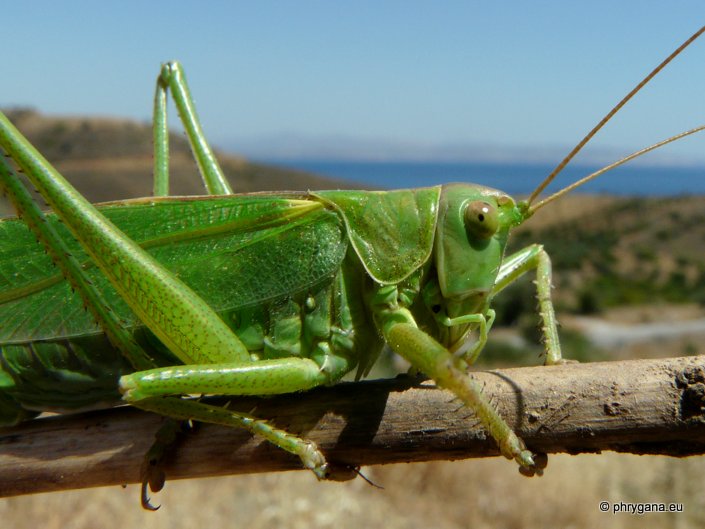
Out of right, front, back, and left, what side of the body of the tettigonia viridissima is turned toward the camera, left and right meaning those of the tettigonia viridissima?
right
